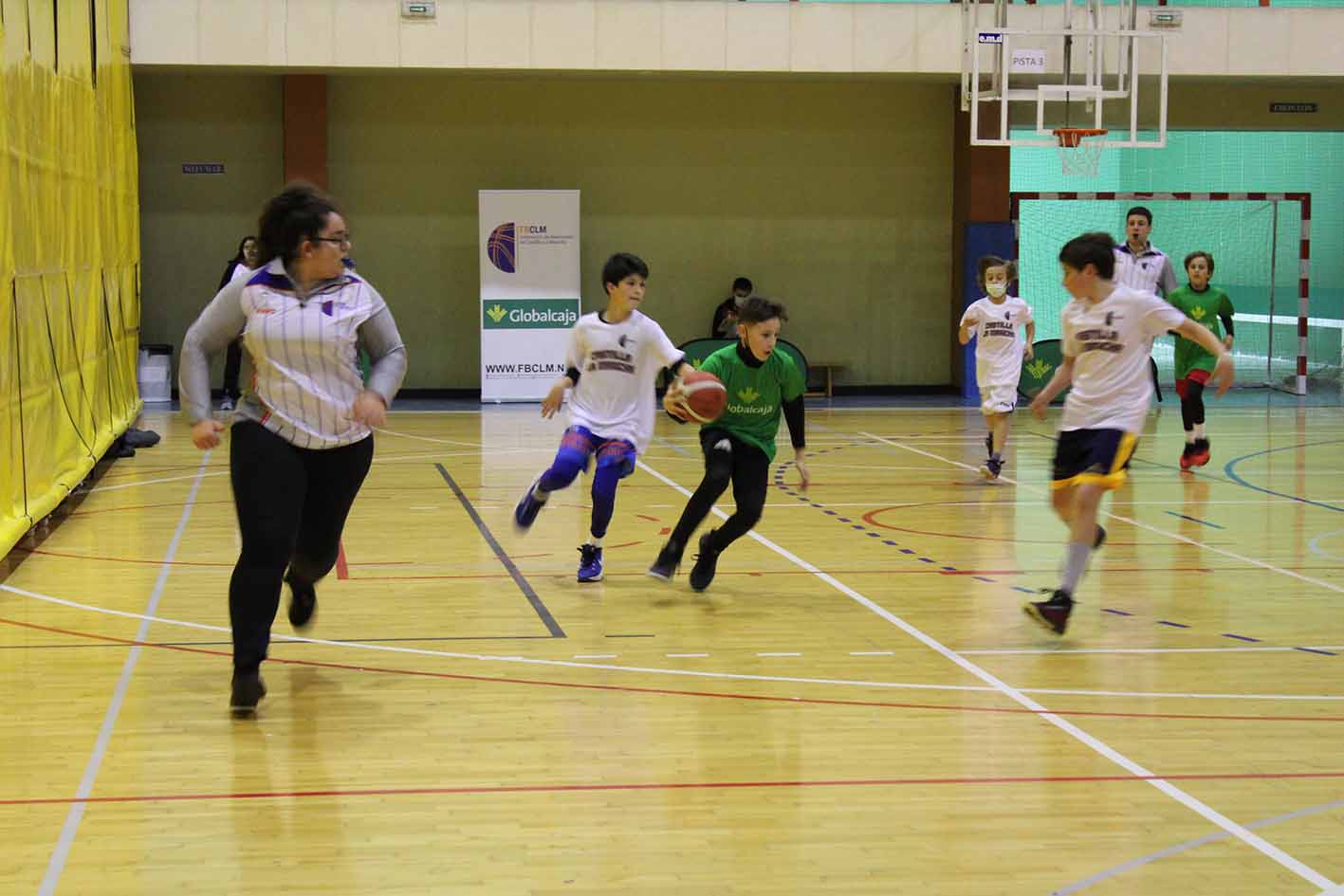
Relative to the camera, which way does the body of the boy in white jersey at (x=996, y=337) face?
toward the camera

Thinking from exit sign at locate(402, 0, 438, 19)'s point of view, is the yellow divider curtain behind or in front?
in front

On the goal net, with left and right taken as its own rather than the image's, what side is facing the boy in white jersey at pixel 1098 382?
front

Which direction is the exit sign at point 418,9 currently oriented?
toward the camera

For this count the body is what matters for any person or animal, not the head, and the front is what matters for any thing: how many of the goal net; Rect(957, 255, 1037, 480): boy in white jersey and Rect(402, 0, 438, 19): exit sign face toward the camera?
3

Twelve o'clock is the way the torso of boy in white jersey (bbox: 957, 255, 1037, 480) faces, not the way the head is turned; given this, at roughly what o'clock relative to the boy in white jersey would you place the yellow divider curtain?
The yellow divider curtain is roughly at 2 o'clock from the boy in white jersey.

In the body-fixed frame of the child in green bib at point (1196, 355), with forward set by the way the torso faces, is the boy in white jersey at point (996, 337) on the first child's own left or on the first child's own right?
on the first child's own right

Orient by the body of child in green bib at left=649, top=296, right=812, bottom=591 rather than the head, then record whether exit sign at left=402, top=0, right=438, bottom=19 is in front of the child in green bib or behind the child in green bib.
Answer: behind

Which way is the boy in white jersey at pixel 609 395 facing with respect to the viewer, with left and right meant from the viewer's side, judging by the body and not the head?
facing the viewer
